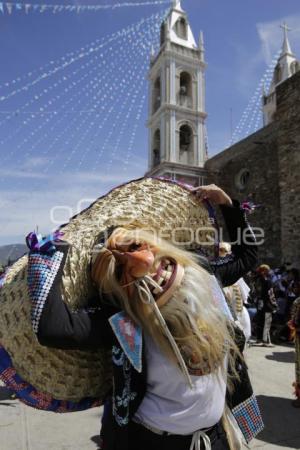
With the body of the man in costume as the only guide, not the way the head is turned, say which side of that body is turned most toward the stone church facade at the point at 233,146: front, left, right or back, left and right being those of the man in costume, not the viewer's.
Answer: back

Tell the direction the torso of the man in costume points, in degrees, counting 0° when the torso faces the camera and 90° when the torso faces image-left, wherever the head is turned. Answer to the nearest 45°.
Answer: approximately 0°

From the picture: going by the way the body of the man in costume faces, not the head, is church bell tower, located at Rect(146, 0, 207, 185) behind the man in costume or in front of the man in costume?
behind
